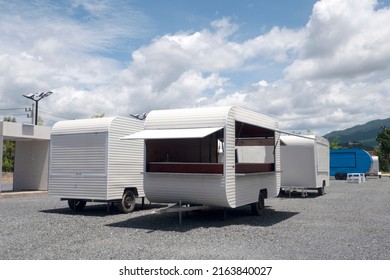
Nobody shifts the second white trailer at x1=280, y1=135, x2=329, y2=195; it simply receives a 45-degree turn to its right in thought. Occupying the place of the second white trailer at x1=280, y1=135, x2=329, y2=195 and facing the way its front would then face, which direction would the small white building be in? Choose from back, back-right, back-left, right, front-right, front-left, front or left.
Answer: front

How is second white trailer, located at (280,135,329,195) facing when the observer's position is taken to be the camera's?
facing the viewer and to the left of the viewer

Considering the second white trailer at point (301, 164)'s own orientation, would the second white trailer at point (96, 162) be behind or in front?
in front

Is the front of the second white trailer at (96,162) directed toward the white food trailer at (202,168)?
no

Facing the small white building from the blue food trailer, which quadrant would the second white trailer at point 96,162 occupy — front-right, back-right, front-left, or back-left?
front-left
